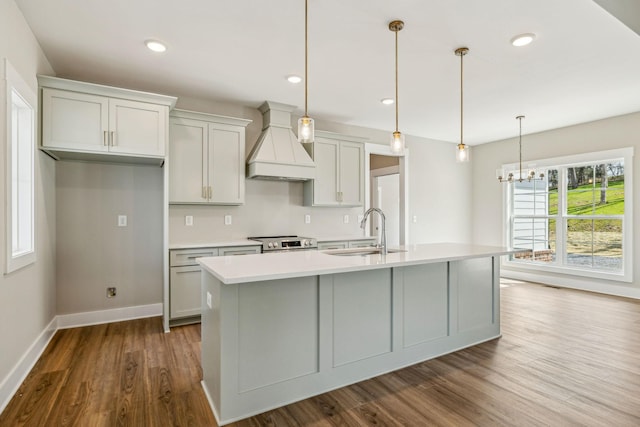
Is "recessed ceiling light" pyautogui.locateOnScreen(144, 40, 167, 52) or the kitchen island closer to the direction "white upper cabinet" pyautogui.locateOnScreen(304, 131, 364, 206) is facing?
the kitchen island

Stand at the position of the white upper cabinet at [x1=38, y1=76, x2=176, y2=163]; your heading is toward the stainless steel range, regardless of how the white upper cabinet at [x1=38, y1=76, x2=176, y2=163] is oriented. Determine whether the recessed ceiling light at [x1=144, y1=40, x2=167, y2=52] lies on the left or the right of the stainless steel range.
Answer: right

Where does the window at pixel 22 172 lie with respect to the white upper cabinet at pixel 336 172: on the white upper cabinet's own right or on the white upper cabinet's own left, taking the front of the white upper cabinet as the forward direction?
on the white upper cabinet's own right

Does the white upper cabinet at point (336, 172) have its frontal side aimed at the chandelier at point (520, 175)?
no

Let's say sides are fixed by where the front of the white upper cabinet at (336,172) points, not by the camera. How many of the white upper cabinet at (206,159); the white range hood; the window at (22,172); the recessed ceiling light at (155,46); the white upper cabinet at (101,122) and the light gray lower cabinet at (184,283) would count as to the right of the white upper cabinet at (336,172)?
6

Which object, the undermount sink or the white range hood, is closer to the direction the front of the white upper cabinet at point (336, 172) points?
the undermount sink

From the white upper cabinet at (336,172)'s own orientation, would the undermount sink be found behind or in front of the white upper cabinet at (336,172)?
in front

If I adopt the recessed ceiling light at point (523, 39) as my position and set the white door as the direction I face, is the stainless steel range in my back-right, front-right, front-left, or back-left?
front-left

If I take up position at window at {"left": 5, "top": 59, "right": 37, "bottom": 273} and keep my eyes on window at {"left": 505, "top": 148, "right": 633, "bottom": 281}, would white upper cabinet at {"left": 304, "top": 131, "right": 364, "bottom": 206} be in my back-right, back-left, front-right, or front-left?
front-left

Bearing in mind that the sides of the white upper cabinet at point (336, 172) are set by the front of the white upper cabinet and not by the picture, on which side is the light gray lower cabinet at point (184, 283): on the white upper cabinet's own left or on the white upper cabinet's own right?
on the white upper cabinet's own right

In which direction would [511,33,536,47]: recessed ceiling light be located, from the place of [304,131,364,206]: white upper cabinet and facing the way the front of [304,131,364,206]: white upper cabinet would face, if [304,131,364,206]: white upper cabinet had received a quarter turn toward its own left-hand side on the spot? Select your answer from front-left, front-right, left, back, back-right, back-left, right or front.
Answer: right

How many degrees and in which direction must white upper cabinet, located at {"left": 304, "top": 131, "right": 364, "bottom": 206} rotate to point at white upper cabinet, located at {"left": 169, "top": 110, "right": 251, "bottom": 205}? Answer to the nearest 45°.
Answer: approximately 90° to its right

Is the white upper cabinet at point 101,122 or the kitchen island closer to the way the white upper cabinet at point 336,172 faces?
the kitchen island

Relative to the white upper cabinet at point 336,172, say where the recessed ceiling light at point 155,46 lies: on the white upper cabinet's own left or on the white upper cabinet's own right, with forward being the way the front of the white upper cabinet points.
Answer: on the white upper cabinet's own right

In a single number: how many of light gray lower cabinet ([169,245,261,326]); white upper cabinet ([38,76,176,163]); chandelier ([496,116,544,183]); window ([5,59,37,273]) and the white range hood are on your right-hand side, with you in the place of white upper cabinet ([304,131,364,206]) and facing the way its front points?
4
